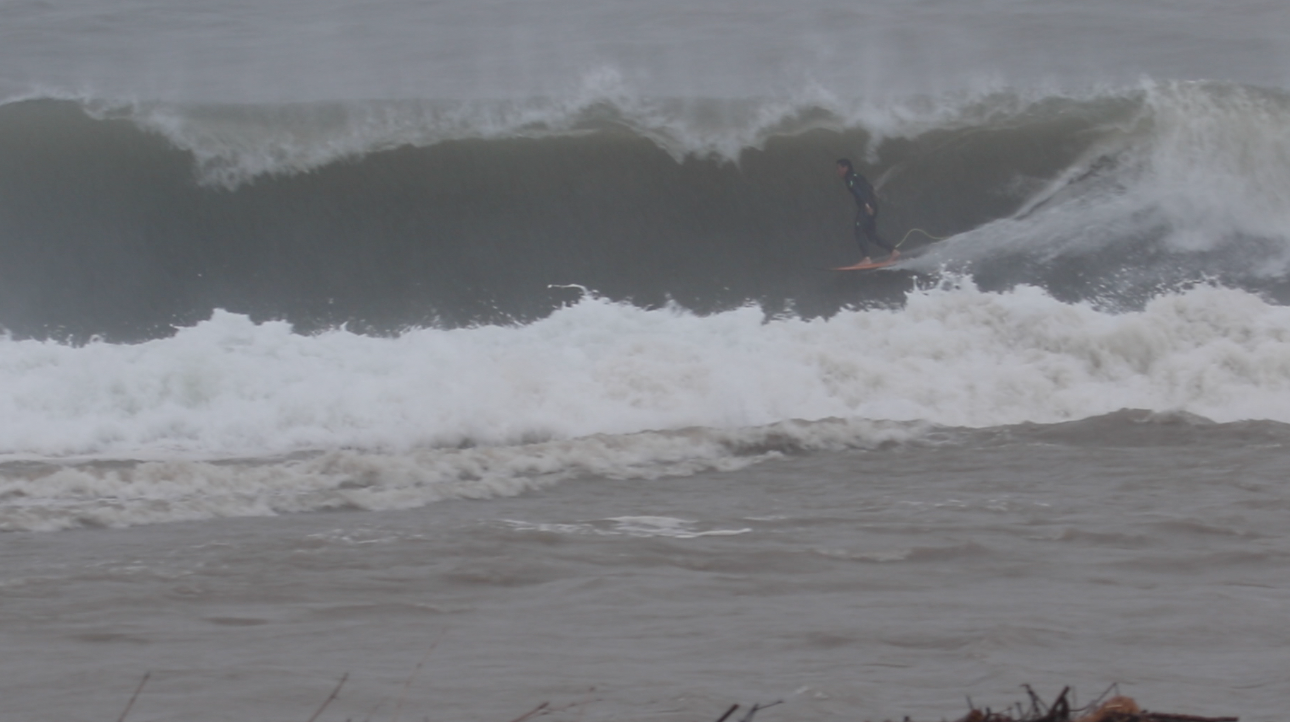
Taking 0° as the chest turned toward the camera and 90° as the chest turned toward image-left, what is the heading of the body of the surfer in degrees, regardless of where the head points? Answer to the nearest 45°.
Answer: approximately 90°
